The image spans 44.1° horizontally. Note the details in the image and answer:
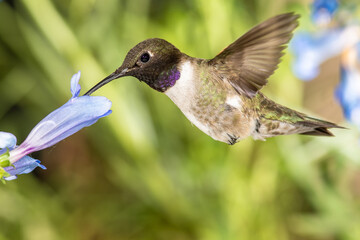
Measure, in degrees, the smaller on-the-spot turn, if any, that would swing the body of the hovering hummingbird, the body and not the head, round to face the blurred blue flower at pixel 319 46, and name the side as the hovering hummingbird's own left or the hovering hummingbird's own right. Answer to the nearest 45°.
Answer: approximately 90° to the hovering hummingbird's own right

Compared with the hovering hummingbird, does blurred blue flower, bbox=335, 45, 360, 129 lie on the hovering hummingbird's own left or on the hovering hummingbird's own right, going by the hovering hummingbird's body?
on the hovering hummingbird's own right

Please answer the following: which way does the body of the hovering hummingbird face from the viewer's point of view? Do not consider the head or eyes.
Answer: to the viewer's left
